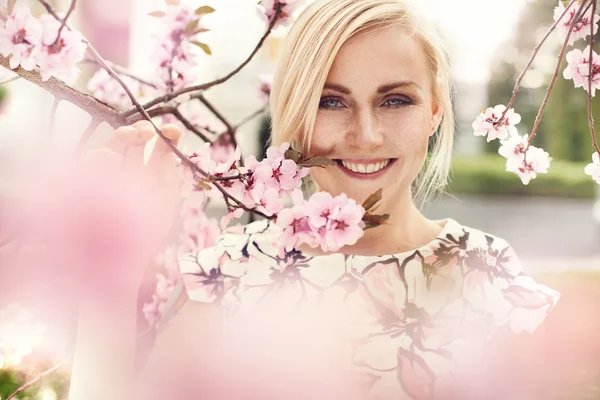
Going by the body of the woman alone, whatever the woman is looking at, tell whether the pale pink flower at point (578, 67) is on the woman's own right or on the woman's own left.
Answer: on the woman's own left

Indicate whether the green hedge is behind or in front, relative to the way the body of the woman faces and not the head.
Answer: behind

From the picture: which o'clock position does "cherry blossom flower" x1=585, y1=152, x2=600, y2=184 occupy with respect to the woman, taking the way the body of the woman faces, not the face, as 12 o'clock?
The cherry blossom flower is roughly at 9 o'clock from the woman.

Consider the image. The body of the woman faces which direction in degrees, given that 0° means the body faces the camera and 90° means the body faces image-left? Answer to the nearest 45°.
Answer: approximately 0°

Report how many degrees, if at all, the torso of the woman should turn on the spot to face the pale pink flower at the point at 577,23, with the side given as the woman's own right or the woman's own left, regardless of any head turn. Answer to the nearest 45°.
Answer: approximately 45° to the woman's own left
